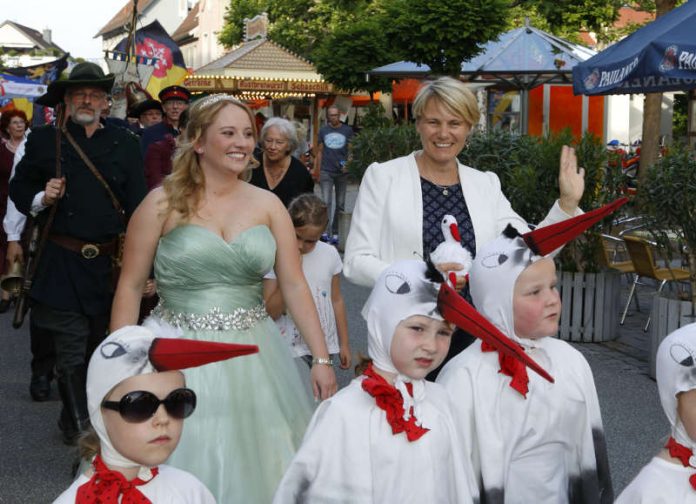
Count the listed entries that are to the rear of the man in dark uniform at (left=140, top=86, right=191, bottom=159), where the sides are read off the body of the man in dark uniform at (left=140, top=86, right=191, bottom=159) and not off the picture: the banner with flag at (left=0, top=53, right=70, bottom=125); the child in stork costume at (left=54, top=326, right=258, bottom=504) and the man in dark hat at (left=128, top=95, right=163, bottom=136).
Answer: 2

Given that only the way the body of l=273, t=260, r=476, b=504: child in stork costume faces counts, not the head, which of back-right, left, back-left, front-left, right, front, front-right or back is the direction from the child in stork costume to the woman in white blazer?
back-left

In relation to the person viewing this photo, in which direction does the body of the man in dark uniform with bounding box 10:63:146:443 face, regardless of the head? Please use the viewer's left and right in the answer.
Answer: facing the viewer

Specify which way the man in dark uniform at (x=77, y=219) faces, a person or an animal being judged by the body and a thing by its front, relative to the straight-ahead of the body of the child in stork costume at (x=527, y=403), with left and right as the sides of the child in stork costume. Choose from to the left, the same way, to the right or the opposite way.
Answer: the same way

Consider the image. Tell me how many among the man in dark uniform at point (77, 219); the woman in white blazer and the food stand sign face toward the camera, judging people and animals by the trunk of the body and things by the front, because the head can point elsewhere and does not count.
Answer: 3

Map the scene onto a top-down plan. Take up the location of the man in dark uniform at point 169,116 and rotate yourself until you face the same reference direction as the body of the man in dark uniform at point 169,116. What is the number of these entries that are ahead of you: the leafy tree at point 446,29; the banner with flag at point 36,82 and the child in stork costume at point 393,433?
1

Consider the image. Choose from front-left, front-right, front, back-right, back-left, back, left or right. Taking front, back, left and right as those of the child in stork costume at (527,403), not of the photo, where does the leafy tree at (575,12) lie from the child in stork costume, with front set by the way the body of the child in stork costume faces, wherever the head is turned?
back-left

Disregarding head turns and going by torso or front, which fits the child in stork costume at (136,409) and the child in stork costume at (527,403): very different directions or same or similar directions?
same or similar directions

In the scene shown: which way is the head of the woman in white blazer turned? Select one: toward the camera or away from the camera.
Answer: toward the camera

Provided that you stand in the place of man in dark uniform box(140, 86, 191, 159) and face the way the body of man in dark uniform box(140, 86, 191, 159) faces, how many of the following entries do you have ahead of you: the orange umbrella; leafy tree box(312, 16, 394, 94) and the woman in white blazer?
1

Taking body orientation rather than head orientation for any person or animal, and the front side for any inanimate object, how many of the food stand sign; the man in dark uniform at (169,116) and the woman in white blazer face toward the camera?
3

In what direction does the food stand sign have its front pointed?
toward the camera

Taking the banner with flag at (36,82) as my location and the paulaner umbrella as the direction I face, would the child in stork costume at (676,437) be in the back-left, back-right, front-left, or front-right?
front-right

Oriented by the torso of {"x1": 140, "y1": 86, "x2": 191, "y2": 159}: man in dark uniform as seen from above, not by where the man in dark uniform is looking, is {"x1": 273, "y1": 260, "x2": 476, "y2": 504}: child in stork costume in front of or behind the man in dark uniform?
in front

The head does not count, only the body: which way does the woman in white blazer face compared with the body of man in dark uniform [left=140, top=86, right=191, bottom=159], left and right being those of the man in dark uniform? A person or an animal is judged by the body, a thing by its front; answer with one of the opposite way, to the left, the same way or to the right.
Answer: the same way

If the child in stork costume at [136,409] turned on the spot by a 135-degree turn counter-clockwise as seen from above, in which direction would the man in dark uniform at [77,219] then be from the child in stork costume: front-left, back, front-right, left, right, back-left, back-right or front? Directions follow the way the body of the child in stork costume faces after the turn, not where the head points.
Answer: front

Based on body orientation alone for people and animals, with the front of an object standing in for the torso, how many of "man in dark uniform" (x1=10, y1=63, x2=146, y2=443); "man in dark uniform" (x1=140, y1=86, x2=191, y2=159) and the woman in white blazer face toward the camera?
3

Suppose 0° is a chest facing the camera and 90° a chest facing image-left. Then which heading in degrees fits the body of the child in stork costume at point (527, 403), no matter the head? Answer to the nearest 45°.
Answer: approximately 315°

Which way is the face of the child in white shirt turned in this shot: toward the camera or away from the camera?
toward the camera

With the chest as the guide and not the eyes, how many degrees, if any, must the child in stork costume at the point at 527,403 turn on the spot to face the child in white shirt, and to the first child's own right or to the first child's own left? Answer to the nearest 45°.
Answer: approximately 180°
